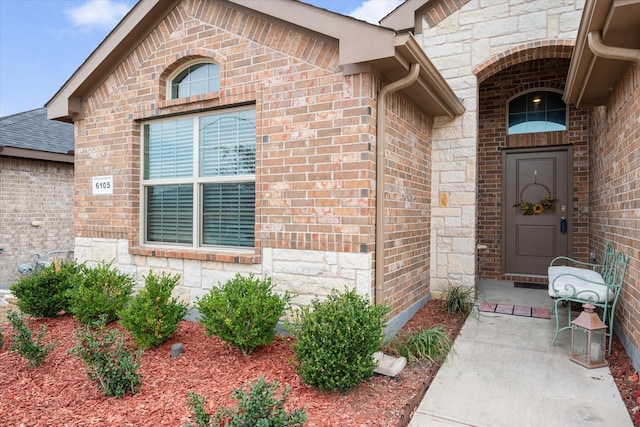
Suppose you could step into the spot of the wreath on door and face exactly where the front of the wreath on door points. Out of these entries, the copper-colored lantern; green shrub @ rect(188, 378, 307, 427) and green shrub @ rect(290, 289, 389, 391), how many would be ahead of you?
3

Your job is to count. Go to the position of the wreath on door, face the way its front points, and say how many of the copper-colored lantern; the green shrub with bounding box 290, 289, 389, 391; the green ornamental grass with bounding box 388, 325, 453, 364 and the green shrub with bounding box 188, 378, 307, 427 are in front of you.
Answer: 4

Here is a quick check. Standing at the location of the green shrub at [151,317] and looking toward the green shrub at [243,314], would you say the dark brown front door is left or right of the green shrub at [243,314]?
left

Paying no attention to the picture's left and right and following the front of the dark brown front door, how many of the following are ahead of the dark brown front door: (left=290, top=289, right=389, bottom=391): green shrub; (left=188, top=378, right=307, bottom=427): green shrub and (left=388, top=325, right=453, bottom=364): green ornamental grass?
3

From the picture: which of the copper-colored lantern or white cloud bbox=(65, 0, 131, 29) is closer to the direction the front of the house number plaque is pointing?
the copper-colored lantern

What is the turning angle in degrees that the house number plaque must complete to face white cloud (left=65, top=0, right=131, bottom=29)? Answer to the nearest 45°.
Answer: approximately 180°

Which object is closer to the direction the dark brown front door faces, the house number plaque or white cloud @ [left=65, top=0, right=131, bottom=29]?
the house number plaque
